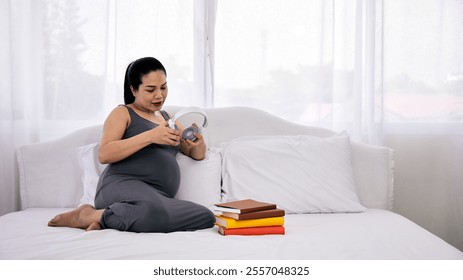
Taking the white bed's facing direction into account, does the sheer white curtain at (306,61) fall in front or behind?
behind

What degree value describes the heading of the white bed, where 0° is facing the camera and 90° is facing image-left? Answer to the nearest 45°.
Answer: approximately 0°

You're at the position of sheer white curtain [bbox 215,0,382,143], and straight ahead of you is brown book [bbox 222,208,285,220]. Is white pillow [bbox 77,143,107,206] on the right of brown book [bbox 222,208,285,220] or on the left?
right

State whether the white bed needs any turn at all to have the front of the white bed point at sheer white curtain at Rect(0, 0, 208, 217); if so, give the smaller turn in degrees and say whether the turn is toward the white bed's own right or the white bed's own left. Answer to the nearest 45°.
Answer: approximately 135° to the white bed's own right
